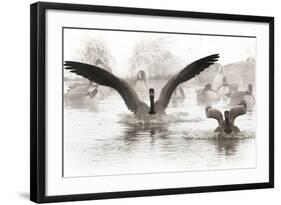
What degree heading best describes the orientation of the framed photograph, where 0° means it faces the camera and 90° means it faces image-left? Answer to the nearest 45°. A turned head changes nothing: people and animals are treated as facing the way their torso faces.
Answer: approximately 315°
